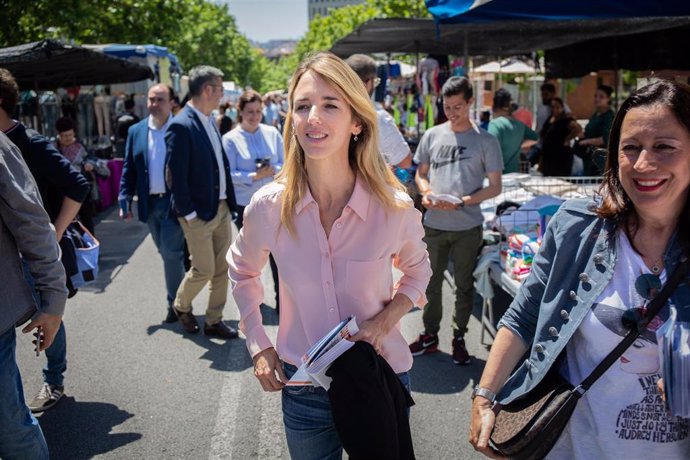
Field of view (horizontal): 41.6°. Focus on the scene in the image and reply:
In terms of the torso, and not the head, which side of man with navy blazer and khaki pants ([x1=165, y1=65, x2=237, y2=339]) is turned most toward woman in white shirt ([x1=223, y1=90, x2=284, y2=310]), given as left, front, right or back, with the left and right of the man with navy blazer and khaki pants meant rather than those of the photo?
left

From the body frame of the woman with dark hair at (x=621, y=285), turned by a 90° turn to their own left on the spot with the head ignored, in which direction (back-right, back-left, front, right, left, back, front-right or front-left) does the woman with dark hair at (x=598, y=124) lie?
left

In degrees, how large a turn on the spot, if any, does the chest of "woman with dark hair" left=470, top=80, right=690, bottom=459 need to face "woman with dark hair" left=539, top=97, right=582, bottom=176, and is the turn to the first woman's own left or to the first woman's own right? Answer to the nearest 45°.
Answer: approximately 180°

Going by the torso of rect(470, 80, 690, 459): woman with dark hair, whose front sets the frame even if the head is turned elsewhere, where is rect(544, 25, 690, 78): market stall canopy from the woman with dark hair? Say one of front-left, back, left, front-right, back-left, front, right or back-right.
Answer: back

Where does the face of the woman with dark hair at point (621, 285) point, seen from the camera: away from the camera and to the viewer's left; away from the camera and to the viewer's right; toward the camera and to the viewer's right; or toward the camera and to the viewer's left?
toward the camera and to the viewer's left

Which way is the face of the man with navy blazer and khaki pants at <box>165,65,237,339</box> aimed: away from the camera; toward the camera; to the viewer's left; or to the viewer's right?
to the viewer's right

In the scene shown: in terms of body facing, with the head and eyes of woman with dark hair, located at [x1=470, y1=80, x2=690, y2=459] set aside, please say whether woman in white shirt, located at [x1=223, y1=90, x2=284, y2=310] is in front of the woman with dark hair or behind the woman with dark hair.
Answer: behind

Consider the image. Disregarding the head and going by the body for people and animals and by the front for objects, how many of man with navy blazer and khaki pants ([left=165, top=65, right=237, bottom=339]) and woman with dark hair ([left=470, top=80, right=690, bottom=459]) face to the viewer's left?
0

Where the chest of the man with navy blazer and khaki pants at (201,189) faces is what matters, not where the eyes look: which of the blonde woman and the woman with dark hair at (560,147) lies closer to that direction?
the blonde woman

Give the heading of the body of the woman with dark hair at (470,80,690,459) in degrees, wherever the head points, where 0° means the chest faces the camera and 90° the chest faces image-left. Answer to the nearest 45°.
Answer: approximately 0°
